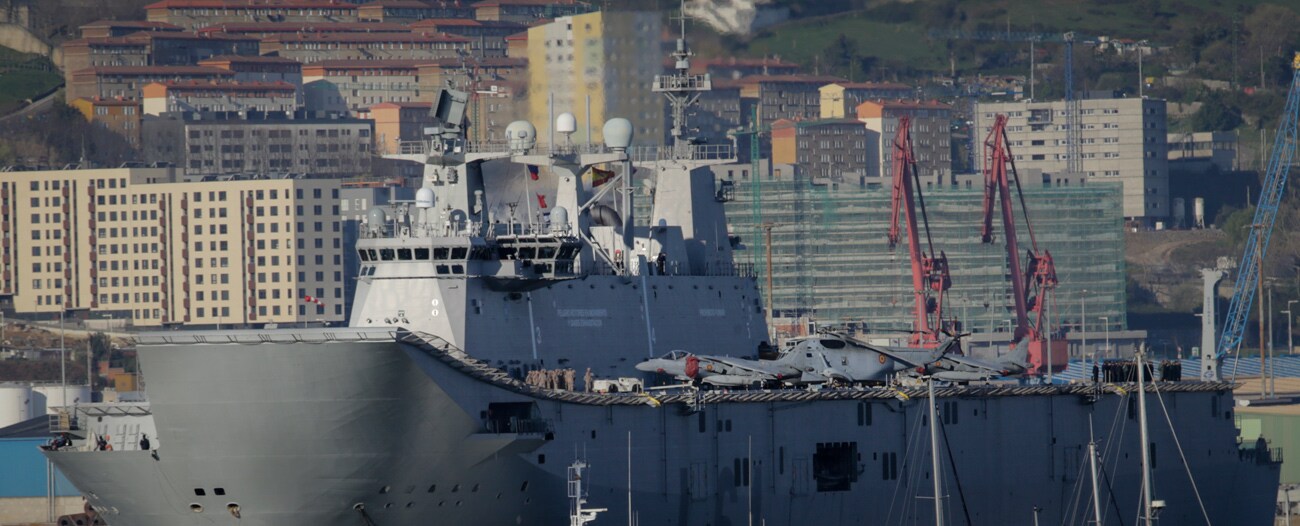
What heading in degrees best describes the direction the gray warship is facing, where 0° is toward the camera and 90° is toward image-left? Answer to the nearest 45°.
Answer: approximately 45°
